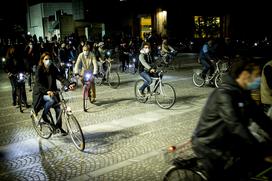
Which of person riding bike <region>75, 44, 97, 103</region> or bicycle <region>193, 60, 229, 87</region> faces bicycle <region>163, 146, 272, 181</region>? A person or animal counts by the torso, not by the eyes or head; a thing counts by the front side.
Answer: the person riding bike

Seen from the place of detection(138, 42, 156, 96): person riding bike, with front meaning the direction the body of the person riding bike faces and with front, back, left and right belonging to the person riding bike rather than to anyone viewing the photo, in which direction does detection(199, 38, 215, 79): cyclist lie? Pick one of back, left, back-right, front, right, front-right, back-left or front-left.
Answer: left

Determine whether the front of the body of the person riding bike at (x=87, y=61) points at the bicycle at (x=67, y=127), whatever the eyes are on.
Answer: yes

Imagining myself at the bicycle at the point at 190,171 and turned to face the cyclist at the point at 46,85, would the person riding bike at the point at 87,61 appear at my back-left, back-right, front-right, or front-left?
front-right

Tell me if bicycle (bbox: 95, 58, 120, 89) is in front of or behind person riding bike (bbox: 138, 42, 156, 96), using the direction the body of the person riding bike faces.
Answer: behind

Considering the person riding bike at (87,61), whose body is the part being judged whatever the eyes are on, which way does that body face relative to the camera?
toward the camera

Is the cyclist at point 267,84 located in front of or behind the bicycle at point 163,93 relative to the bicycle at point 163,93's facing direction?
in front

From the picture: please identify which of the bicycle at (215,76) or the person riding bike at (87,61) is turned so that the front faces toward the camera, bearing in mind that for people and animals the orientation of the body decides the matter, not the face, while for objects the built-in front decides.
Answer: the person riding bike

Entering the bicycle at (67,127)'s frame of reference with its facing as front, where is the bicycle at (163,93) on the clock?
the bicycle at (163,93) is roughly at 9 o'clock from the bicycle at (67,127).

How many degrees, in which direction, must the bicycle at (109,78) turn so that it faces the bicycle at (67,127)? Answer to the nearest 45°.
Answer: approximately 45° to its right

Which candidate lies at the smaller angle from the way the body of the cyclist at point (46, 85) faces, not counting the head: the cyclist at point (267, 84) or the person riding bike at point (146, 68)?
the cyclist

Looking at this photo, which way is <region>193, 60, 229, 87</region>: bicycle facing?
to the viewer's right

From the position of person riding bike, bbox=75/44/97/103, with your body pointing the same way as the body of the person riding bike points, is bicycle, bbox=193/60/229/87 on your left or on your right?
on your left

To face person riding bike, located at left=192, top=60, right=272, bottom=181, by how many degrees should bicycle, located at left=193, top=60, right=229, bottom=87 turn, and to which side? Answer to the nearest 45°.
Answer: approximately 90° to its right

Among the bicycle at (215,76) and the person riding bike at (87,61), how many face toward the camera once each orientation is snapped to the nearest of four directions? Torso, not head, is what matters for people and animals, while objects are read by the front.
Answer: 1
